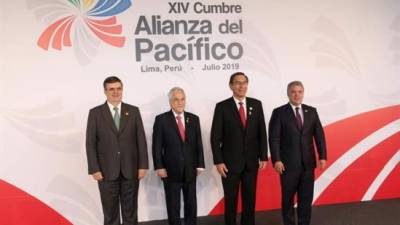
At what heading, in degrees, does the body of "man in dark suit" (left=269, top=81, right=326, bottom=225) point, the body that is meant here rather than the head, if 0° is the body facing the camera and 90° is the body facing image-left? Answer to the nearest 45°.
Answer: approximately 0°

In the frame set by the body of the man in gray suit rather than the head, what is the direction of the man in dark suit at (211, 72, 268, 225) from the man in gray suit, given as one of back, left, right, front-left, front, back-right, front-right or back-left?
left

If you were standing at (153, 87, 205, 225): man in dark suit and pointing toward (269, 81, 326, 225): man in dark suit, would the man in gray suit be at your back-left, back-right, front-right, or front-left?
back-right

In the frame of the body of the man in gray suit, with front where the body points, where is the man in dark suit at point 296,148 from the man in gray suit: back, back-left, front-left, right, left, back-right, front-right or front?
left

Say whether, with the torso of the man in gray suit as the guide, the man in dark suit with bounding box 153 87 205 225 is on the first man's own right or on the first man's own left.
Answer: on the first man's own left

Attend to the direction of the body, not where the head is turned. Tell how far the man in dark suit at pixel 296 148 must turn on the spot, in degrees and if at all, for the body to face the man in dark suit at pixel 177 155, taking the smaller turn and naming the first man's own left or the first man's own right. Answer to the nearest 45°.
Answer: approximately 90° to the first man's own right

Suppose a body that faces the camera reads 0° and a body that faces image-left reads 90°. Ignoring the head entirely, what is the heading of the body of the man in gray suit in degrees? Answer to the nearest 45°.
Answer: approximately 0°
